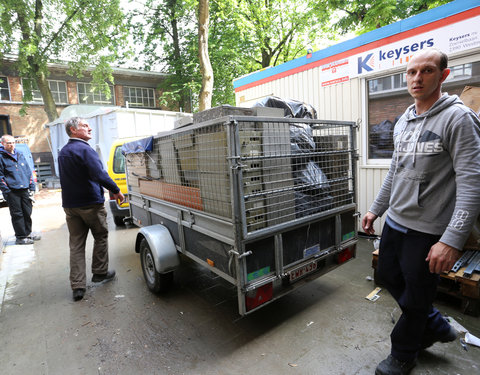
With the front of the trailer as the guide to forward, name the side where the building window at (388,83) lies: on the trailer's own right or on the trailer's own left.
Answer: on the trailer's own right

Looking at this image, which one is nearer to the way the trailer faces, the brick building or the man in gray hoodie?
the brick building

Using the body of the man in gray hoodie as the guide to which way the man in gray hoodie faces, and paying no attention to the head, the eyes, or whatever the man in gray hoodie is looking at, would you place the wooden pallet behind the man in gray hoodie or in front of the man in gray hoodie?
behind

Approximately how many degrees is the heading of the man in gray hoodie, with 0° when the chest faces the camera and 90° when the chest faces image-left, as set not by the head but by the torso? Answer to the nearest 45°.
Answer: approximately 45°

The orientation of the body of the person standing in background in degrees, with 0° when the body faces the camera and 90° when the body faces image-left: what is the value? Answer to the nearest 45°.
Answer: approximately 315°

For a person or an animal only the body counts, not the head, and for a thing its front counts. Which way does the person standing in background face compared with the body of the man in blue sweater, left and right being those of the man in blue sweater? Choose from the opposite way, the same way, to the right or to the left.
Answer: to the right

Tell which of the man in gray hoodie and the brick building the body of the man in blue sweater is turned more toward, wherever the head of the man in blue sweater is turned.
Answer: the brick building

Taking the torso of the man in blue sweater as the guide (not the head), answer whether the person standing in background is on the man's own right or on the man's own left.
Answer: on the man's own left

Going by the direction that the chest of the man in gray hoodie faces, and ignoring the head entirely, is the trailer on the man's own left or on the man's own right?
on the man's own right
